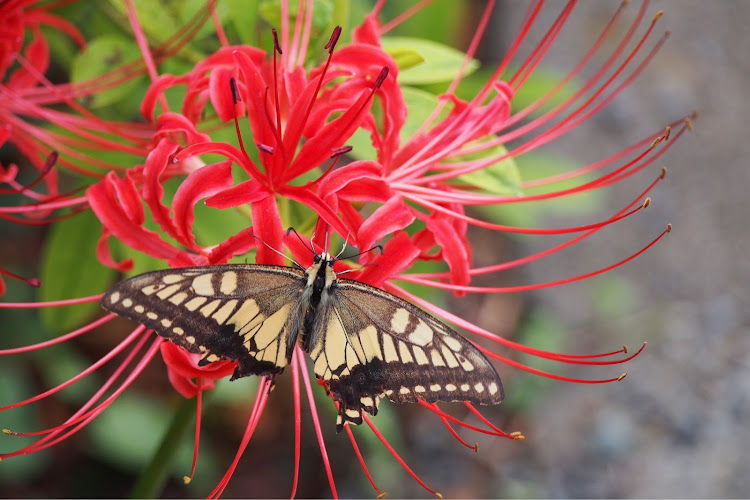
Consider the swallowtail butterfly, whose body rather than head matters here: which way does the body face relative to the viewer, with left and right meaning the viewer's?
facing away from the viewer
